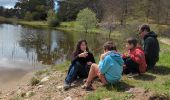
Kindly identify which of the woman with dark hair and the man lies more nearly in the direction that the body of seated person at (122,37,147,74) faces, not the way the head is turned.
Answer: the woman with dark hair

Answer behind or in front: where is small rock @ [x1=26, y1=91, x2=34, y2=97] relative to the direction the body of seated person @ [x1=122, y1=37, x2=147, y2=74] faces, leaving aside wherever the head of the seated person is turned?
in front

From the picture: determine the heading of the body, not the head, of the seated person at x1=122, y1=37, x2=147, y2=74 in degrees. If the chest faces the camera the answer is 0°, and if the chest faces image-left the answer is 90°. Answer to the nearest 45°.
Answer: approximately 90°

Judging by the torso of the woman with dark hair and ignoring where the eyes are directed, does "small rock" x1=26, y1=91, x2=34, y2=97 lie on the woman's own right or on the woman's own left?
on the woman's own right

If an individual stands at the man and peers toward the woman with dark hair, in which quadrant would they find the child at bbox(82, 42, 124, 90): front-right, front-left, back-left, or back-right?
front-left

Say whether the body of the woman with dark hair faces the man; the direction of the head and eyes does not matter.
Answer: no

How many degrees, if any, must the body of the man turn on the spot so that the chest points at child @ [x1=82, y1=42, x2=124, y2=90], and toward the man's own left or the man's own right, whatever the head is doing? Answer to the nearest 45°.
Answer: approximately 45° to the man's own left

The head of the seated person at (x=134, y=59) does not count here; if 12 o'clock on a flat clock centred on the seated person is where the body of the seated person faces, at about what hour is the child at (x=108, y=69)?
The child is roughly at 10 o'clock from the seated person.

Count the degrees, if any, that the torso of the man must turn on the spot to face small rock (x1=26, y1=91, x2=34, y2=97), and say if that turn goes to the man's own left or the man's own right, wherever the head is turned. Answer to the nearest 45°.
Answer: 0° — they already face it

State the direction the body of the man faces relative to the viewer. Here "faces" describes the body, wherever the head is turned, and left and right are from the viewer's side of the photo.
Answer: facing to the left of the viewer

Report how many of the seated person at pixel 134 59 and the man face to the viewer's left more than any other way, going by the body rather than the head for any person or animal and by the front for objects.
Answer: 2

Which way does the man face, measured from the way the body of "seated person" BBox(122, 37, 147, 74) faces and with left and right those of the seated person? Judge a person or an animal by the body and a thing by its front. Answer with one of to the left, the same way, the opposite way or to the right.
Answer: the same way
